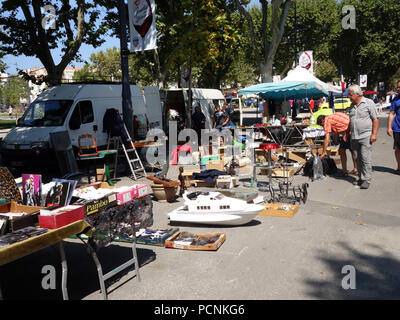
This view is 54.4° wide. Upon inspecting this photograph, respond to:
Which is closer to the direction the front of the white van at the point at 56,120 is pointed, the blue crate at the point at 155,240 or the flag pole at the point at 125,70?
the blue crate

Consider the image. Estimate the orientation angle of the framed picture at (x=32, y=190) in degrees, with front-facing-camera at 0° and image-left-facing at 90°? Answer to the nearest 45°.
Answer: approximately 0°

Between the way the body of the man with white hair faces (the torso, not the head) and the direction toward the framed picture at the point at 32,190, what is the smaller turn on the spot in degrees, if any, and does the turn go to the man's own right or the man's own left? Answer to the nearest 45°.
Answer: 0° — they already face it

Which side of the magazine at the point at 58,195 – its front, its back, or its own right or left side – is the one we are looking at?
front

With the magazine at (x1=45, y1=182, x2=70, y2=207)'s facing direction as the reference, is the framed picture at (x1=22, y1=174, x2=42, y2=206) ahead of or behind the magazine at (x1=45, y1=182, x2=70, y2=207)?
behind

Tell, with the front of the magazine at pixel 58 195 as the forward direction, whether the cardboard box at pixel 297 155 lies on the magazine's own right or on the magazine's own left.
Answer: on the magazine's own left

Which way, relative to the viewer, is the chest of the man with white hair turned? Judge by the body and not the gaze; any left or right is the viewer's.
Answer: facing the viewer and to the left of the viewer

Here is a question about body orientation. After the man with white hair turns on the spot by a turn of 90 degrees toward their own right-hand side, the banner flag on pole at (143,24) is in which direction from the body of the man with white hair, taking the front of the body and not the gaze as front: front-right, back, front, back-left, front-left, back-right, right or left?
front-left

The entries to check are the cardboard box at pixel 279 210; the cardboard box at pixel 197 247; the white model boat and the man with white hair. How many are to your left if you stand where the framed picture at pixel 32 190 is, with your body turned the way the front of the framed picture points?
4

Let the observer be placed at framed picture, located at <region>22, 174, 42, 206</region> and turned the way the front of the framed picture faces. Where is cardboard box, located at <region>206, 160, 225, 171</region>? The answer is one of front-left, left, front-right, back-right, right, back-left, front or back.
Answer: back-left

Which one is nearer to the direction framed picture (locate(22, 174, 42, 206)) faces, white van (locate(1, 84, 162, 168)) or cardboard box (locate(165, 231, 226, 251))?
the cardboard box

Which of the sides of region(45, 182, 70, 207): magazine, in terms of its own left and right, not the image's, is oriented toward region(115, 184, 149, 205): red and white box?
left

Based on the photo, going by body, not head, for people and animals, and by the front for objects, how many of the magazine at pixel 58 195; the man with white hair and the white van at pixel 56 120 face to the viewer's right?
0

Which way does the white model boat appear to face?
to the viewer's right

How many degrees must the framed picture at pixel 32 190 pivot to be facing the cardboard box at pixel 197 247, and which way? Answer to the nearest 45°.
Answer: approximately 90° to its left
